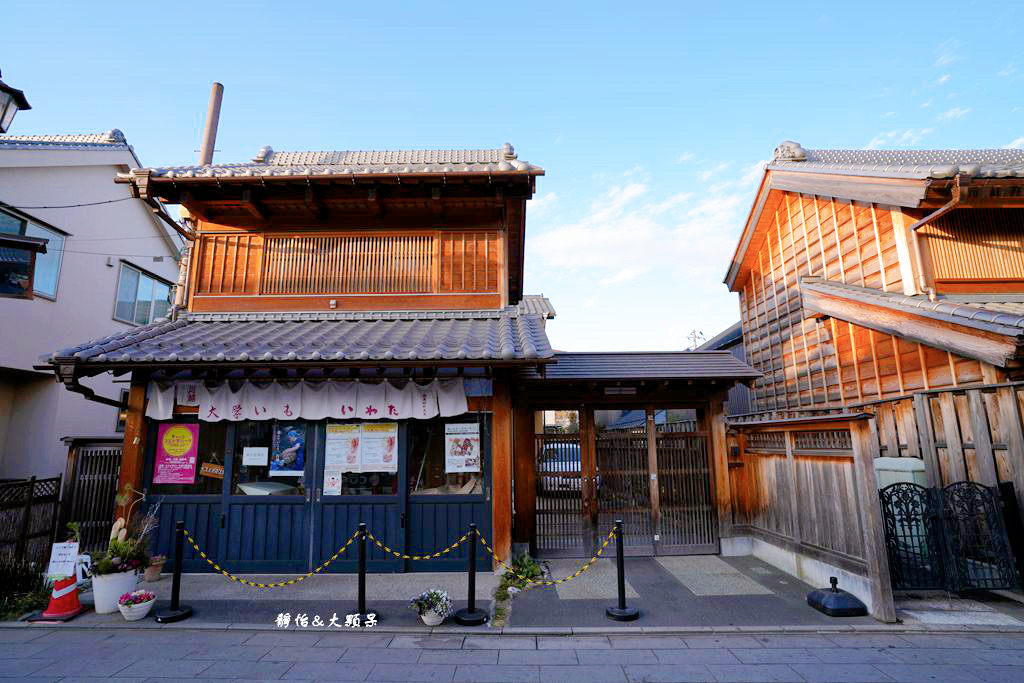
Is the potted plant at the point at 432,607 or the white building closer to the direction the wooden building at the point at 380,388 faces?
the potted plant

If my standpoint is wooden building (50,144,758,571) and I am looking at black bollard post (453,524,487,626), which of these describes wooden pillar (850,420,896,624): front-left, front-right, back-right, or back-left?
front-left

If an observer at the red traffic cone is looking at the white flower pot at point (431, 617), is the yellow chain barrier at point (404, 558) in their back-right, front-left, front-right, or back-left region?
front-left

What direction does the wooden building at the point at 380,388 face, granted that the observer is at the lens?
facing the viewer

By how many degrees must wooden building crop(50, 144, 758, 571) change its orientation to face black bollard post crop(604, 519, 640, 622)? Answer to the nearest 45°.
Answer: approximately 45° to its left

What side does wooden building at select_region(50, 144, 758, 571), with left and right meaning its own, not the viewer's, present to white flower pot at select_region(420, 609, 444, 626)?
front

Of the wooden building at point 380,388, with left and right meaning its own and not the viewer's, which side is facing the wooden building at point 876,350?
left

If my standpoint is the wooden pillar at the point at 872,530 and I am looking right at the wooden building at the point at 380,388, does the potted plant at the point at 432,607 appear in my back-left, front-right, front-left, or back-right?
front-left

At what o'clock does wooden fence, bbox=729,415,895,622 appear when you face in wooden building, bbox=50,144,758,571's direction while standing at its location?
The wooden fence is roughly at 10 o'clock from the wooden building.

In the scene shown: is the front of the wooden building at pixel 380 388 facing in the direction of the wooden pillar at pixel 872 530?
no

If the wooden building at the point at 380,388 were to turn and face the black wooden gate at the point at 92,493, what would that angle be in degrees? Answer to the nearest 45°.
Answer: approximately 90° to its right

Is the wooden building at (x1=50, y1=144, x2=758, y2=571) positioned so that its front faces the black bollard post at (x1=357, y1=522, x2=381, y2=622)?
yes

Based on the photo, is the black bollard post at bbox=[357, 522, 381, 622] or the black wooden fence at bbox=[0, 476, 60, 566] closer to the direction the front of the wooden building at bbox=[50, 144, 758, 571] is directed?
the black bollard post

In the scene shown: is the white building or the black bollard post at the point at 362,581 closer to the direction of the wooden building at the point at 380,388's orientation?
the black bollard post

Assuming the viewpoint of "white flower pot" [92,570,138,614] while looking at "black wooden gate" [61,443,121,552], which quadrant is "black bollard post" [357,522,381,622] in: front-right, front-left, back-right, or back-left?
back-right

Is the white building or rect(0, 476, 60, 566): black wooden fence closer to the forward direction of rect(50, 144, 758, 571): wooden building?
the black wooden fence

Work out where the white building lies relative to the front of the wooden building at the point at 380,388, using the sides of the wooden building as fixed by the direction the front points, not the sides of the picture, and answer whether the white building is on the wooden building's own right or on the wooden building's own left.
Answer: on the wooden building's own right
